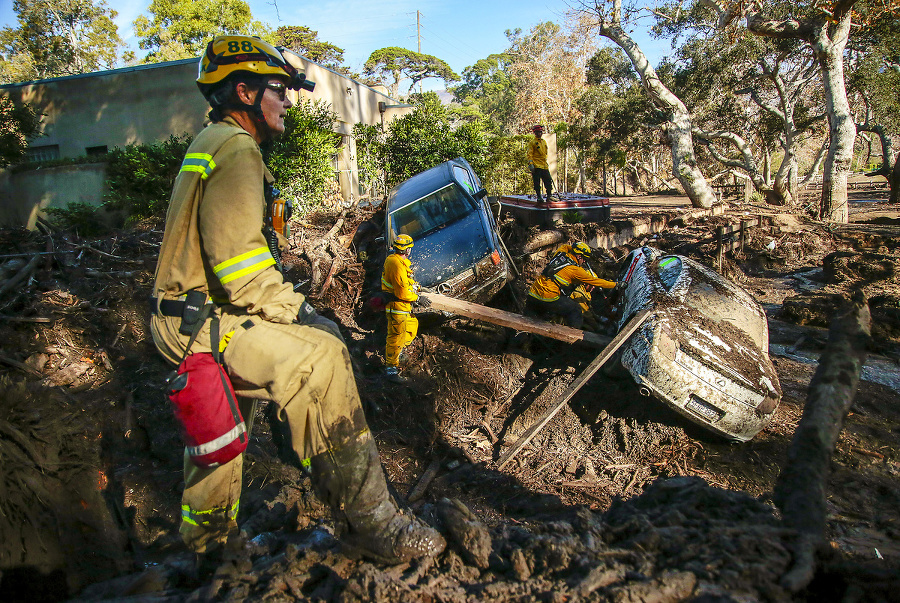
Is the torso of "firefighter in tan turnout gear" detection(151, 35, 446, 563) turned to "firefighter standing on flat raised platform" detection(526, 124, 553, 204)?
no

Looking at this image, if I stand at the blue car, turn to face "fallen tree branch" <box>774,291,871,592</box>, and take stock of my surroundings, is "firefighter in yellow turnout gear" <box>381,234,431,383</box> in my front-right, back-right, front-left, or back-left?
front-right

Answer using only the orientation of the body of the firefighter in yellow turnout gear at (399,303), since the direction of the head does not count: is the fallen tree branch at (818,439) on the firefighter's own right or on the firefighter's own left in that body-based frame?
on the firefighter's own right

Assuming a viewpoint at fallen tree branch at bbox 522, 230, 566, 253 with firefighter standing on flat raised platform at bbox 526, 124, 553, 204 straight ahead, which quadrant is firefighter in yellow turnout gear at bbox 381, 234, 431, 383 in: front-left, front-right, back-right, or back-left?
back-left

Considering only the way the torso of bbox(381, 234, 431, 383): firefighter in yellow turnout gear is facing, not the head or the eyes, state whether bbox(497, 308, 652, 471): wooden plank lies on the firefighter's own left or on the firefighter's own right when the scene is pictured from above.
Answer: on the firefighter's own right

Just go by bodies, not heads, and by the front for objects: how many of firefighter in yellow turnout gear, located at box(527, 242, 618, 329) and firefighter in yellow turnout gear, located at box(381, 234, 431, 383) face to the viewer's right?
2

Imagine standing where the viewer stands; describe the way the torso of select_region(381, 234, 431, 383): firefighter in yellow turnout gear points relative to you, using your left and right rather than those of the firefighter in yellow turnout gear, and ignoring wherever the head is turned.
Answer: facing to the right of the viewer

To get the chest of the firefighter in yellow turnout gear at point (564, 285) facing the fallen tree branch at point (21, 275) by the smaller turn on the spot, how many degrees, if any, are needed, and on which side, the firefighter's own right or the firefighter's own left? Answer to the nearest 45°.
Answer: approximately 180°

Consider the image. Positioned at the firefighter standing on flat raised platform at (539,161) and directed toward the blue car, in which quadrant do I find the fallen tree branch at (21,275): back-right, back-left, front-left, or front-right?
front-right

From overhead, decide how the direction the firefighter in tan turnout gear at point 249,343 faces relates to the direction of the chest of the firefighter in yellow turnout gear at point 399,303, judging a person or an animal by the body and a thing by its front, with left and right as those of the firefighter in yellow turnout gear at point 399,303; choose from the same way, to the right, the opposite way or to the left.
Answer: the same way

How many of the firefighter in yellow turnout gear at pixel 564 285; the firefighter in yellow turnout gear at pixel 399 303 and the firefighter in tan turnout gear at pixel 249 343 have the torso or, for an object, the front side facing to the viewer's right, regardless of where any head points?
3

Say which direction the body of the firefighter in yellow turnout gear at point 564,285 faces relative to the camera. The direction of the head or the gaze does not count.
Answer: to the viewer's right

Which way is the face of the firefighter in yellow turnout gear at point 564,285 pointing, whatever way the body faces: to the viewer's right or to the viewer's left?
to the viewer's right

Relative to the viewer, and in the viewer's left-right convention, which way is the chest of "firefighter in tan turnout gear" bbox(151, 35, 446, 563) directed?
facing to the right of the viewer

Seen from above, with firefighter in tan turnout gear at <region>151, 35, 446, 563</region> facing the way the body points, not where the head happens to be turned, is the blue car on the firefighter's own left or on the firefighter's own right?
on the firefighter's own left

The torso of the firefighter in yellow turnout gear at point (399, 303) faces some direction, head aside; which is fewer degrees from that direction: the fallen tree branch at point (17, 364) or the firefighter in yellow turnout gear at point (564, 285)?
the firefighter in yellow turnout gear

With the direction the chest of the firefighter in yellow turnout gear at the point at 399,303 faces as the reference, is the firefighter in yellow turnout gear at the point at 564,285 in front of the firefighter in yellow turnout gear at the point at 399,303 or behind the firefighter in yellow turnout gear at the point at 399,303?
in front

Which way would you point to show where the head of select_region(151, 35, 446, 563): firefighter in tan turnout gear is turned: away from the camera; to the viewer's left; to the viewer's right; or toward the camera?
to the viewer's right
